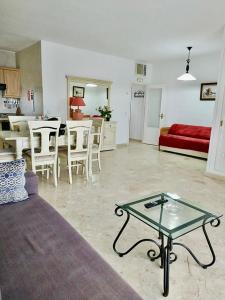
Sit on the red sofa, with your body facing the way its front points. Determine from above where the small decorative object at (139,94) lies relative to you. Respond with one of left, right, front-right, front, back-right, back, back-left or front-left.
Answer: right

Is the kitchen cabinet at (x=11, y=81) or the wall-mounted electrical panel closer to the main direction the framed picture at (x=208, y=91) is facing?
the kitchen cabinet

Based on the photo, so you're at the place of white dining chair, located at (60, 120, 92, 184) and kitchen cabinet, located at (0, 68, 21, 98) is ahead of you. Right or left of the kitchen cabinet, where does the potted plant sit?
right

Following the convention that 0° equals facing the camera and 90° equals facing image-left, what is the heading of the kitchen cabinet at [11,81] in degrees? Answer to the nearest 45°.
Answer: approximately 0°

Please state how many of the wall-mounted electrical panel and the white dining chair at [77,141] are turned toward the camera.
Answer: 1

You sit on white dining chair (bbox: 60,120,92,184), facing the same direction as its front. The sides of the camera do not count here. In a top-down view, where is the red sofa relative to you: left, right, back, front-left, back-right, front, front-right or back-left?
right

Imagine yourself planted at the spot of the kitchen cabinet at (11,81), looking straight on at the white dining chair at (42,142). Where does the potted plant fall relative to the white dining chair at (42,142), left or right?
left

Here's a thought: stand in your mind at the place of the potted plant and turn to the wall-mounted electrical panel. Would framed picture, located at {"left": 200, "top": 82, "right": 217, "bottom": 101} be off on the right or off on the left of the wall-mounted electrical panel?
right

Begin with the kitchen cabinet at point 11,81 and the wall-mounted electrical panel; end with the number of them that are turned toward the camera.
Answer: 2

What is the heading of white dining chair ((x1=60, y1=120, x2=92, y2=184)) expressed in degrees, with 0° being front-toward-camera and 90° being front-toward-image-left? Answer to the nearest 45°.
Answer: approximately 135°
